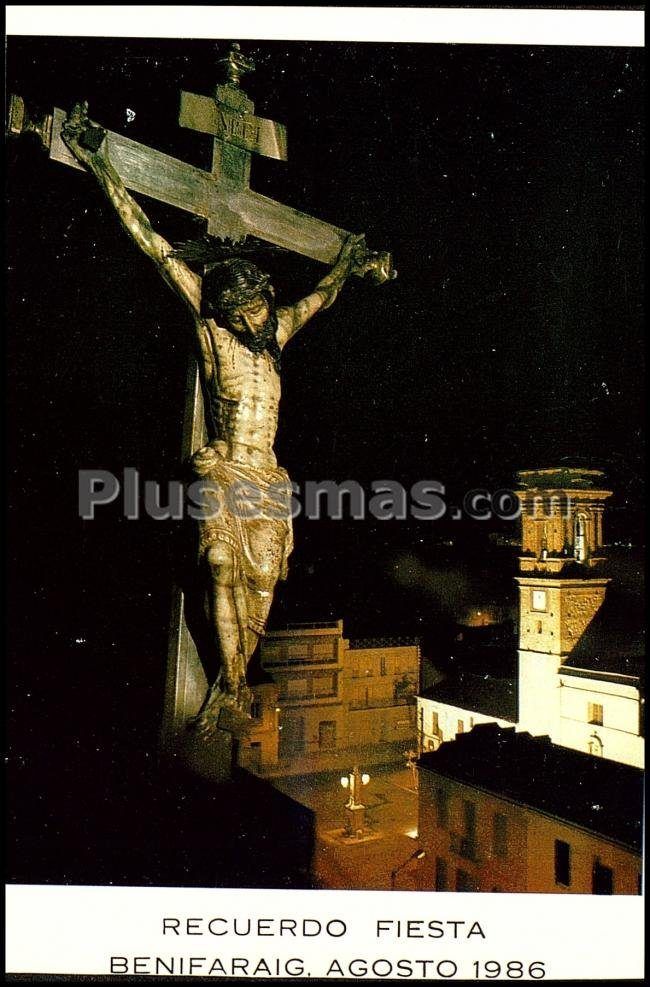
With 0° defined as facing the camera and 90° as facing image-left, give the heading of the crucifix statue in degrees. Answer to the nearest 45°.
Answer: approximately 315°

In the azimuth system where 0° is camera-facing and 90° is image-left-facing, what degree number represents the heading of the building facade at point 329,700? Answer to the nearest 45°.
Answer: approximately 0°
